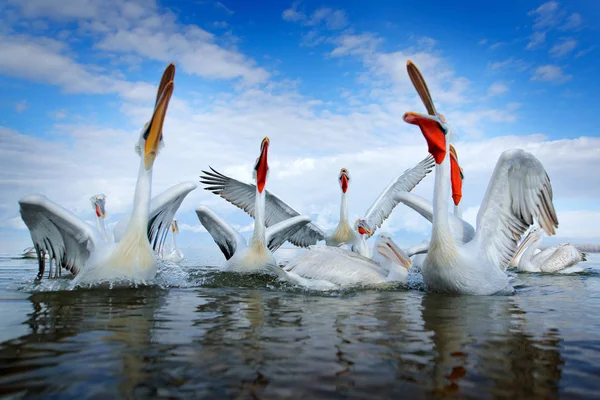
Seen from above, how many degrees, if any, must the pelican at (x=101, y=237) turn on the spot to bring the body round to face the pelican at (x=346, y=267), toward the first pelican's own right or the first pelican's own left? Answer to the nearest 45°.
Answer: approximately 45° to the first pelican's own left

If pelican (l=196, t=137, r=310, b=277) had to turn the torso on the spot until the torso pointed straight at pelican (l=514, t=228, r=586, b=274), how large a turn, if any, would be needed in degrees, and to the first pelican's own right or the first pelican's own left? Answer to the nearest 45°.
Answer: approximately 90° to the first pelican's own left

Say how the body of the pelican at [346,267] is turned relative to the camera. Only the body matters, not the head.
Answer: to the viewer's right

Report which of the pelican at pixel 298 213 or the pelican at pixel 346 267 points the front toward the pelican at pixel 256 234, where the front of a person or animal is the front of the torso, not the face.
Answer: the pelican at pixel 298 213

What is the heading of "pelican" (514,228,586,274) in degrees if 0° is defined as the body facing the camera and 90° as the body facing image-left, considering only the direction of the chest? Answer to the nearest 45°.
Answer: approximately 90°

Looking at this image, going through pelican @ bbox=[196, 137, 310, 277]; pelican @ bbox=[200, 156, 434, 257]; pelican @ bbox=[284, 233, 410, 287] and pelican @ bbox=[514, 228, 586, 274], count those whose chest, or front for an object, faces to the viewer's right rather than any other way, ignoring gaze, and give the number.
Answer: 1

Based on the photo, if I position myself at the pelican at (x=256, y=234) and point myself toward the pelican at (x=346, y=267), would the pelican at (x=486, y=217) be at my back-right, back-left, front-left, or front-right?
front-left

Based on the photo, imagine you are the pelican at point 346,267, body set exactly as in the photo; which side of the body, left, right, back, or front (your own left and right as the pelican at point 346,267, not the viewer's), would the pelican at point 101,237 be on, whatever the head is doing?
back

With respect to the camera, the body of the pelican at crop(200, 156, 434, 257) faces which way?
toward the camera

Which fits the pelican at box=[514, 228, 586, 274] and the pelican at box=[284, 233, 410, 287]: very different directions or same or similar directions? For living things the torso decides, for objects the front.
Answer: very different directions
